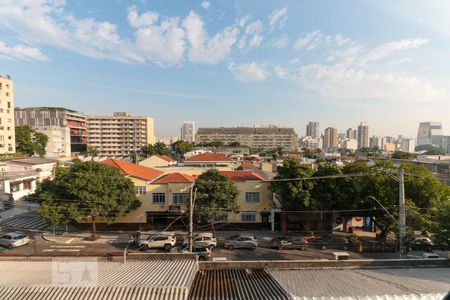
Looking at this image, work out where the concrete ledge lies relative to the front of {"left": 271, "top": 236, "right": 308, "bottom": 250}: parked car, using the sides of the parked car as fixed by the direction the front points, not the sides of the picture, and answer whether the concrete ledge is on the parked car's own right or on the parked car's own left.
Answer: on the parked car's own left

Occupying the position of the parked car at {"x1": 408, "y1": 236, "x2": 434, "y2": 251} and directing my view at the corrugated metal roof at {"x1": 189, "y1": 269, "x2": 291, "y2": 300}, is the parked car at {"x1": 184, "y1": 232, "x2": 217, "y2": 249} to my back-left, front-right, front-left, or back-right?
front-right

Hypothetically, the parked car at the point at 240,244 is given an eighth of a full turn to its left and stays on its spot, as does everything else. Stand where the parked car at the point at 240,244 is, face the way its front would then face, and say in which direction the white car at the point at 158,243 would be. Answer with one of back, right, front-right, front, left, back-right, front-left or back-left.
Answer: front-right

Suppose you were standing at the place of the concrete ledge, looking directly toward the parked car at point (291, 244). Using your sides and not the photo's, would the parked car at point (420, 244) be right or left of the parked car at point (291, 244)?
right

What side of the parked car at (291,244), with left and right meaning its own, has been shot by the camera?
left

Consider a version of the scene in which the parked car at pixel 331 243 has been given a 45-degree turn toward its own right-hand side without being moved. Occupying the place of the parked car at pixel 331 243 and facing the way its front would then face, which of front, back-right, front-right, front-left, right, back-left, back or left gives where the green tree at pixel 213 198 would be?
front-left

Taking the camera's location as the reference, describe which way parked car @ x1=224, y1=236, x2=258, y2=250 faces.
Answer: facing to the left of the viewer

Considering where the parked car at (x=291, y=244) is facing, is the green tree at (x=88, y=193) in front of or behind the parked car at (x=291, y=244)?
in front

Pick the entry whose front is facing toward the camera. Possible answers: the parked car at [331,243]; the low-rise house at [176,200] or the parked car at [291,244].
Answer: the low-rise house

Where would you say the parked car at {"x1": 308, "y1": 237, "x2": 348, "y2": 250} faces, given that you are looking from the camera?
facing to the left of the viewer

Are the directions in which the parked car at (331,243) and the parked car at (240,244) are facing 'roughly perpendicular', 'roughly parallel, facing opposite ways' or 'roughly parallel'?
roughly parallel

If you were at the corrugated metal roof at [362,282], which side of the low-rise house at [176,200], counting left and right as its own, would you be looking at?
front

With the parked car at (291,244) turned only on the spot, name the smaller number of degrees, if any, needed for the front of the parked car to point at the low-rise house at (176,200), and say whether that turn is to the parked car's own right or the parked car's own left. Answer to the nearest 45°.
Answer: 0° — it already faces it

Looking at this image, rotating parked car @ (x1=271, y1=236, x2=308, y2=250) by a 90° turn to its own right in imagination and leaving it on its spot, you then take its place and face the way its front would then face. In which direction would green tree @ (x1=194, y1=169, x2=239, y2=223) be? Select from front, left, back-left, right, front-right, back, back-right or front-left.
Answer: left

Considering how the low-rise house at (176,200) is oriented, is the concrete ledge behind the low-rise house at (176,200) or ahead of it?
ahead

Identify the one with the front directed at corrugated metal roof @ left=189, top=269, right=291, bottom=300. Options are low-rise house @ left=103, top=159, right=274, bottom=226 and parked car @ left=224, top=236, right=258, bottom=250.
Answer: the low-rise house

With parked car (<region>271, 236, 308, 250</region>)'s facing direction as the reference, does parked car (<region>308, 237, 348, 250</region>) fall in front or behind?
behind

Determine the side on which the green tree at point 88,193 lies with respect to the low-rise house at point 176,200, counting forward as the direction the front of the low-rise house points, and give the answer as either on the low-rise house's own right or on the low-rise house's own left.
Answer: on the low-rise house's own right

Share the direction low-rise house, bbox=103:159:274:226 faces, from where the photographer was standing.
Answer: facing the viewer

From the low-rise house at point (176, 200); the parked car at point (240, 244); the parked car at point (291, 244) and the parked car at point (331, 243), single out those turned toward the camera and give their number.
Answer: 1
